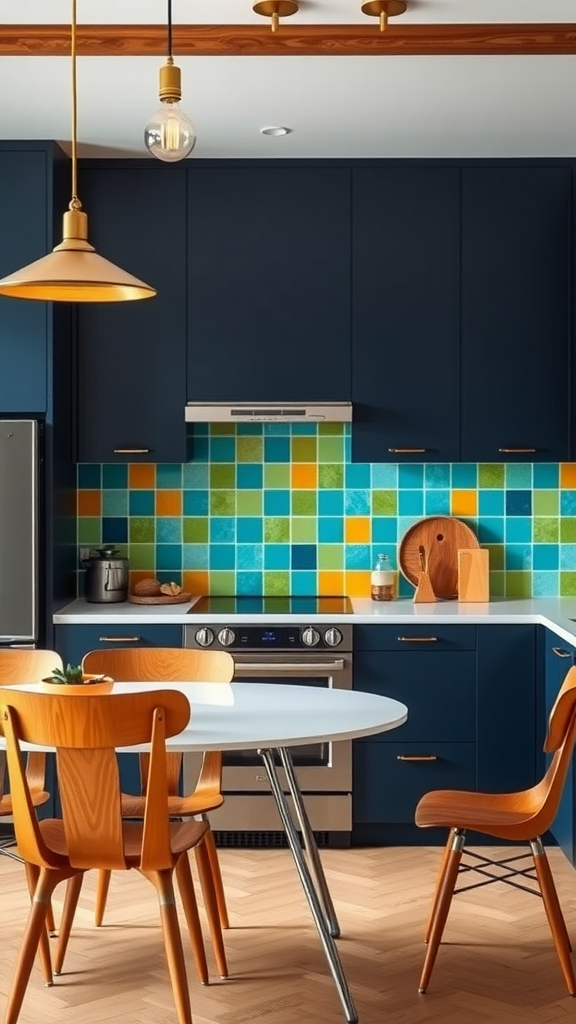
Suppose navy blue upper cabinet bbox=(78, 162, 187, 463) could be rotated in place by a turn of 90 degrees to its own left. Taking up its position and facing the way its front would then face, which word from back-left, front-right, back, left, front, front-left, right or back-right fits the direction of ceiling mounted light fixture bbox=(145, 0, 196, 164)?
right

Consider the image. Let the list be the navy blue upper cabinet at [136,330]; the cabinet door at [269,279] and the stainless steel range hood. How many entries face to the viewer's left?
0

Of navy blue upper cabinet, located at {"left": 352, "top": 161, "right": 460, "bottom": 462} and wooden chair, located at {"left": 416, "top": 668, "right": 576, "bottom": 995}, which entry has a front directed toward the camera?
the navy blue upper cabinet

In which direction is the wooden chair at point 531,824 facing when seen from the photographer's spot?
facing to the left of the viewer

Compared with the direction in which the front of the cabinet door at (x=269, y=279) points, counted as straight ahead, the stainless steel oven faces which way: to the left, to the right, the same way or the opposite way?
the same way

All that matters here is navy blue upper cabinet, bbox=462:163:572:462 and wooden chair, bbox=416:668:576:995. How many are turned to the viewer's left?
1

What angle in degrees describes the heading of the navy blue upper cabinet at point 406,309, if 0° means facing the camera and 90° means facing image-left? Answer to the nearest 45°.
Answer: approximately 0°

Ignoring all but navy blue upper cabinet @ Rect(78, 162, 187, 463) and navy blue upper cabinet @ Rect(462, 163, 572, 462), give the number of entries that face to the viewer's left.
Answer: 0

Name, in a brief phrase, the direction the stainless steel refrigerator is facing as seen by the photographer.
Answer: facing the viewer

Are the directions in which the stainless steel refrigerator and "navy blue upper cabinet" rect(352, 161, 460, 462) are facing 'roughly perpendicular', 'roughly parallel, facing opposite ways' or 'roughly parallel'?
roughly parallel

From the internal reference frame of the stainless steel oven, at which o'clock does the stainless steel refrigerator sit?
The stainless steel refrigerator is roughly at 3 o'clock from the stainless steel oven.

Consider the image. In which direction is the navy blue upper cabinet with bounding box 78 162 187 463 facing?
toward the camera

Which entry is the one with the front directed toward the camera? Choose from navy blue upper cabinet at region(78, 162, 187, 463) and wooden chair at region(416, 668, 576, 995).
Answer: the navy blue upper cabinet

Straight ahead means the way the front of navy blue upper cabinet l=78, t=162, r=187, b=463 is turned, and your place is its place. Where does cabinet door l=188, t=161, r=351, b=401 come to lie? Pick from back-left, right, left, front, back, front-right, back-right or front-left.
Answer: left

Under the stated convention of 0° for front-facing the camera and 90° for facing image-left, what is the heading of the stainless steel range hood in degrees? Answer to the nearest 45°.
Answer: approximately 0°

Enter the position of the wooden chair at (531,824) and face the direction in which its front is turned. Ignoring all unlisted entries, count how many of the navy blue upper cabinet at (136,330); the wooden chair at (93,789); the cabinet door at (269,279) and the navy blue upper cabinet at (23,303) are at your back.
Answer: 0

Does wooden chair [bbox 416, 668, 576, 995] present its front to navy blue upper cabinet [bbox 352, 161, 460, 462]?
no

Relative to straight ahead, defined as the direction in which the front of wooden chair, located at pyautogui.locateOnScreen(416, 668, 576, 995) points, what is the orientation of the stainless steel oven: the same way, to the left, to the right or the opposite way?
to the left

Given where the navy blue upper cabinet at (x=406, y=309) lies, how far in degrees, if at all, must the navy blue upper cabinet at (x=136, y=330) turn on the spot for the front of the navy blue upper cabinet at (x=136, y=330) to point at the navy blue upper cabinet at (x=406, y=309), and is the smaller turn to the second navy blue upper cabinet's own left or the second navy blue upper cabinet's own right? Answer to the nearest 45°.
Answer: approximately 90° to the second navy blue upper cabinet's own left

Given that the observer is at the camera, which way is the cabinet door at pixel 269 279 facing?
facing the viewer
